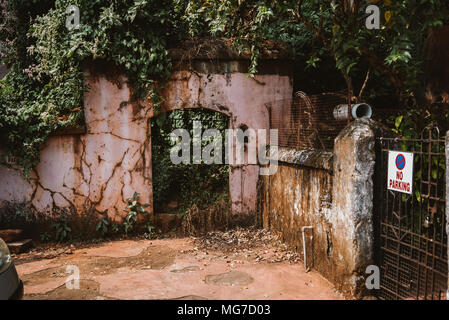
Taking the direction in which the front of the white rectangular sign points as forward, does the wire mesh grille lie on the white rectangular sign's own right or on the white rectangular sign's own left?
on the white rectangular sign's own right

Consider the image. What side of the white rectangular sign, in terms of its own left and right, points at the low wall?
right

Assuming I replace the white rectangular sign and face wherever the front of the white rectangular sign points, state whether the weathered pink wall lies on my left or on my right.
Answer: on my right

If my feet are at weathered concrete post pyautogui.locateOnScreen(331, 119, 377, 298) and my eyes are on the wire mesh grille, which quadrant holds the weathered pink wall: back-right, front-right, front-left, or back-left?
front-left

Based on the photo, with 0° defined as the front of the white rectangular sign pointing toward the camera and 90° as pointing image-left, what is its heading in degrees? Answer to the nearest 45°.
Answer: approximately 45°
